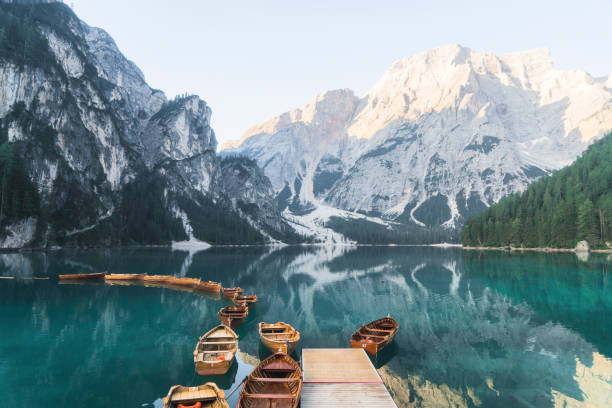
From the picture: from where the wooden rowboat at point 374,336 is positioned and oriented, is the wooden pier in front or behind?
behind

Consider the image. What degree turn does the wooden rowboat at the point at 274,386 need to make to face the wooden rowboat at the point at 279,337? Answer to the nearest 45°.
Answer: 0° — it already faces it

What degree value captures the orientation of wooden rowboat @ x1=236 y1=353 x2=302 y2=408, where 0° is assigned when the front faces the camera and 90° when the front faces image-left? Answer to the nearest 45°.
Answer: approximately 180°

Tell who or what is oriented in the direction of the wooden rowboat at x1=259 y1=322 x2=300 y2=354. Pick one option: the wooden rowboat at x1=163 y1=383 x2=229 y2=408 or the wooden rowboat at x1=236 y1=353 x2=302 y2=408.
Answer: the wooden rowboat at x1=236 y1=353 x2=302 y2=408

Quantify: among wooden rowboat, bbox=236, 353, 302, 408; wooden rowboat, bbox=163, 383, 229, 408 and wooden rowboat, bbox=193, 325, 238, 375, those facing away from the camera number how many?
2

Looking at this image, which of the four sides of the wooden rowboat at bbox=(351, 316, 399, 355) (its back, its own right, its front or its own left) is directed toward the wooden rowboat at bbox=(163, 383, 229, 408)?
back

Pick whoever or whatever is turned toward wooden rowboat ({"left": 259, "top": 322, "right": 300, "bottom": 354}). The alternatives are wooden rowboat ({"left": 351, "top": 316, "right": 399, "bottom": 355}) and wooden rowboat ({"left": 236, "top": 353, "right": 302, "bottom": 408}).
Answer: wooden rowboat ({"left": 236, "top": 353, "right": 302, "bottom": 408})

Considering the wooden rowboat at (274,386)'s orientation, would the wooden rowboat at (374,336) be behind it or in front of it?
in front

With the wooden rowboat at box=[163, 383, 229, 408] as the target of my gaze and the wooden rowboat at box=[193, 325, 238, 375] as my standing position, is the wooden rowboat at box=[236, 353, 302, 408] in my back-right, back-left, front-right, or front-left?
front-left

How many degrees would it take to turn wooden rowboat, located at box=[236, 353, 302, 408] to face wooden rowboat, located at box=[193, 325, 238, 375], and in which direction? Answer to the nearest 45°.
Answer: approximately 45° to its left

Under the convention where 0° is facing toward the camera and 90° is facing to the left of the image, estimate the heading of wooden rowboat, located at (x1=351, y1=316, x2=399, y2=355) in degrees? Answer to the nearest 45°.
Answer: approximately 225°

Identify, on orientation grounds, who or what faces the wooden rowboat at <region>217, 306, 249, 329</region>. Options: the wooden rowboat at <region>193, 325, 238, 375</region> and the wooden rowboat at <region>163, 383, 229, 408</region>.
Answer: the wooden rowboat at <region>193, 325, 238, 375</region>

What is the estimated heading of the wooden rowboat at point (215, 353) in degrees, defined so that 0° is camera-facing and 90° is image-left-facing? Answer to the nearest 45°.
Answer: approximately 180°

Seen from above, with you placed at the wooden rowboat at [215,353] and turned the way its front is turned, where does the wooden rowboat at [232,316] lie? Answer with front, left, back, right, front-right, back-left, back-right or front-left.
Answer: front

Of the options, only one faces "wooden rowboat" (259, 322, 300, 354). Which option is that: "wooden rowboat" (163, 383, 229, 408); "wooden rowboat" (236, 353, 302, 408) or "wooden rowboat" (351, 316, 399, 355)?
"wooden rowboat" (236, 353, 302, 408)

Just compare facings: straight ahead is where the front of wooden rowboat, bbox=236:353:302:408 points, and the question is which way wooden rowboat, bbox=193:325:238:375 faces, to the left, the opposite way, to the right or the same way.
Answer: the same way
